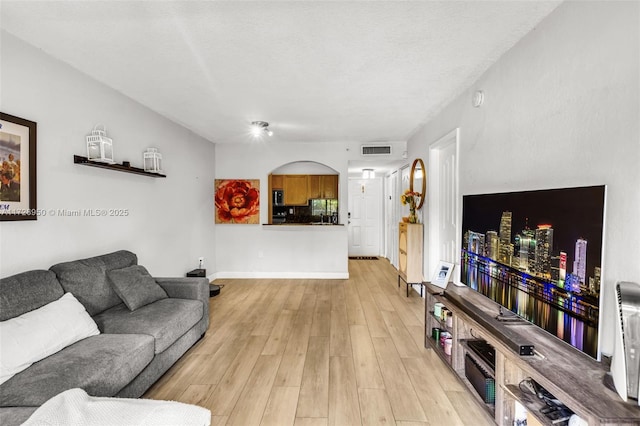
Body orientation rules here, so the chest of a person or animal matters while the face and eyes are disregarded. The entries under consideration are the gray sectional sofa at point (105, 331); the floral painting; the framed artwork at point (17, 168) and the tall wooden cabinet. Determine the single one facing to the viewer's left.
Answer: the tall wooden cabinet

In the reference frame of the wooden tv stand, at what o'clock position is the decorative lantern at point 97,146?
The decorative lantern is roughly at 1 o'clock from the wooden tv stand.

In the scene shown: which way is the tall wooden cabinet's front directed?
to the viewer's left

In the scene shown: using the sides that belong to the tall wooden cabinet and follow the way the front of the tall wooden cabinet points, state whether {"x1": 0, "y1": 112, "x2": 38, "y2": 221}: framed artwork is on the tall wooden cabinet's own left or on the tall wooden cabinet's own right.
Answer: on the tall wooden cabinet's own left

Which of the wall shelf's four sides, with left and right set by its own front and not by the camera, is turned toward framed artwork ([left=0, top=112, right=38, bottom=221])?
right

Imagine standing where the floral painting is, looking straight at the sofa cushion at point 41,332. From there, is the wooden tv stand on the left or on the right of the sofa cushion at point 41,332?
left

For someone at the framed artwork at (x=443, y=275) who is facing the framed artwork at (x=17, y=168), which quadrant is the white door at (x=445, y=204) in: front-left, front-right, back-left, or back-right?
back-right

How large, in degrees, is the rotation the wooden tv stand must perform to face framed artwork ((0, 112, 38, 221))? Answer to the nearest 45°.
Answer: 0° — it already faces it

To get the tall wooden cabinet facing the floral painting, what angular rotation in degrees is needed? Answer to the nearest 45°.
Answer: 0° — it already faces it

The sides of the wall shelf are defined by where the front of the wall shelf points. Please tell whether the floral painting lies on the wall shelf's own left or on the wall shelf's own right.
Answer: on the wall shelf's own left

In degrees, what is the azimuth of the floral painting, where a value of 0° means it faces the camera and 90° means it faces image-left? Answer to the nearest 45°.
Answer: approximately 0°

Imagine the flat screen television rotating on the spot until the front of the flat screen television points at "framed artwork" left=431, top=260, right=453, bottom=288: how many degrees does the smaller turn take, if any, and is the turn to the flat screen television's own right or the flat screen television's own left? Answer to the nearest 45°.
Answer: approximately 90° to the flat screen television's own right
